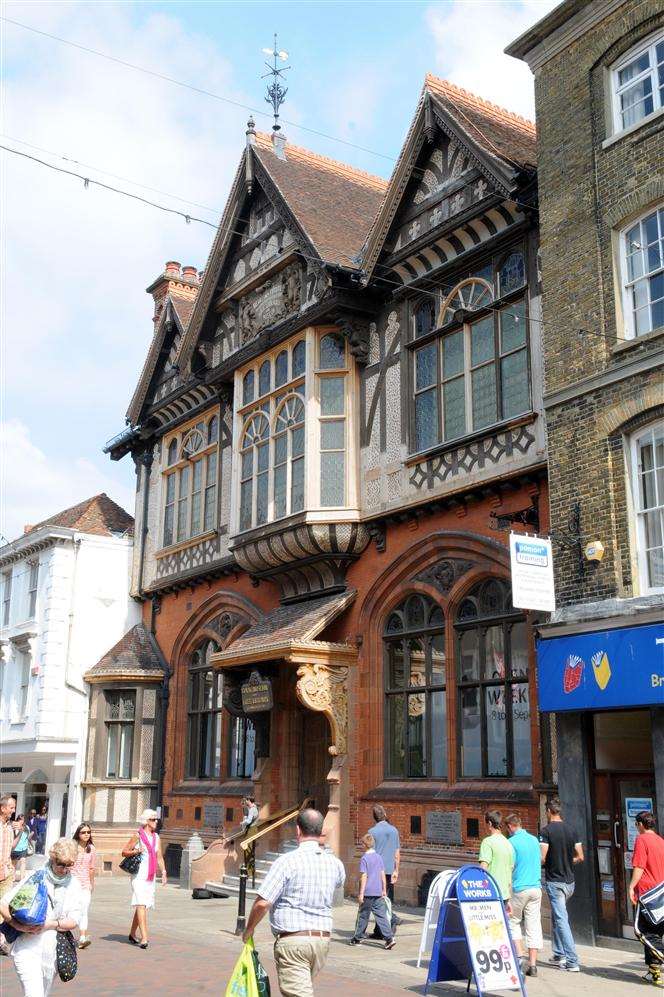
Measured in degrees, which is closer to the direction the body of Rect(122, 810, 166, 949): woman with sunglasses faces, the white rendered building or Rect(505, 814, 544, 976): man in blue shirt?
the man in blue shirt

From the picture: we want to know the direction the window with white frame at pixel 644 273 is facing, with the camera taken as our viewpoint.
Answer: facing the viewer and to the left of the viewer

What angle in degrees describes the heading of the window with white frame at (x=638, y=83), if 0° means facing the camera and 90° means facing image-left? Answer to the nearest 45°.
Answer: approximately 45°

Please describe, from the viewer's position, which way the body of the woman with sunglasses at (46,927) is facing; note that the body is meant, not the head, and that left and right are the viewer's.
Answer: facing the viewer

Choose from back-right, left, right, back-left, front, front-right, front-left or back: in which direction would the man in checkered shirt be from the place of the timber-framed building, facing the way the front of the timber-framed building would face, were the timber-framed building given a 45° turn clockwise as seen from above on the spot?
left

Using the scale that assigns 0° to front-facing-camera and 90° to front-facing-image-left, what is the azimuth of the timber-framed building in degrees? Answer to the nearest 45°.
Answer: approximately 45°

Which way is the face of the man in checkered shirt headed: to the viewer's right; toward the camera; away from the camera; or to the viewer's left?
away from the camera

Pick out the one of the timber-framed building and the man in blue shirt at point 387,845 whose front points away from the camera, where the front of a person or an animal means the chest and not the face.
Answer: the man in blue shirt

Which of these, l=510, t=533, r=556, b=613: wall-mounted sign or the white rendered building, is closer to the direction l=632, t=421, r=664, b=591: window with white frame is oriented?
the wall-mounted sign

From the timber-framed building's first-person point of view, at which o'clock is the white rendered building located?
The white rendered building is roughly at 3 o'clock from the timber-framed building.

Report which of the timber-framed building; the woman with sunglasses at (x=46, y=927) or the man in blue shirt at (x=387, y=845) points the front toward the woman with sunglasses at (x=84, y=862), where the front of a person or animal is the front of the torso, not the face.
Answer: the timber-framed building
